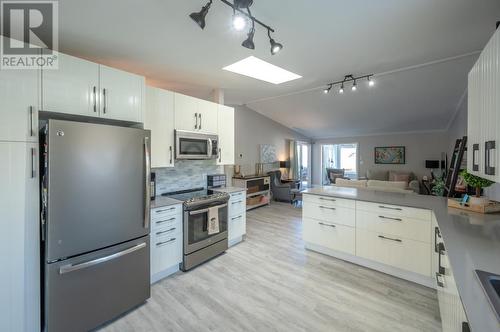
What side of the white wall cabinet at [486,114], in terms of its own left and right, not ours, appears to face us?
left

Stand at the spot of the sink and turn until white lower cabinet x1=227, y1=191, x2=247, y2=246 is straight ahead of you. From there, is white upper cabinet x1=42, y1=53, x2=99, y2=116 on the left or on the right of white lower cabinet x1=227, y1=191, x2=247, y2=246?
left

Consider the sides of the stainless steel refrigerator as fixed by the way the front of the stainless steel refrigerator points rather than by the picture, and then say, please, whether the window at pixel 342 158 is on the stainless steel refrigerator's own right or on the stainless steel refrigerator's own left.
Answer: on the stainless steel refrigerator's own left

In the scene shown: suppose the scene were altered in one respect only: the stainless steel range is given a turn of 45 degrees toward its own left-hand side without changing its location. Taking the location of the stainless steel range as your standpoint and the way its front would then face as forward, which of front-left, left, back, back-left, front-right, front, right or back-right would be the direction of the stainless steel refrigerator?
back-right

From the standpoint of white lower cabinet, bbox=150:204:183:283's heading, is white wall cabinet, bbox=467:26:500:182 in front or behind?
in front

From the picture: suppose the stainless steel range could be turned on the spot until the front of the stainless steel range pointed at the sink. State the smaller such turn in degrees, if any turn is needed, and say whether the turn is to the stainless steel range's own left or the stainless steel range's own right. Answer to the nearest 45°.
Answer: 0° — it already faces it

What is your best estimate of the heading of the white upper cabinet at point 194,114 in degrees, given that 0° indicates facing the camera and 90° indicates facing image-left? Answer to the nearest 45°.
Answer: approximately 315°

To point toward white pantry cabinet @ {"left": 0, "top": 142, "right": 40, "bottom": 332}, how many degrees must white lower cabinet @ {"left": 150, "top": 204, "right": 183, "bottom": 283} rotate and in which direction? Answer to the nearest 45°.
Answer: approximately 90° to its right

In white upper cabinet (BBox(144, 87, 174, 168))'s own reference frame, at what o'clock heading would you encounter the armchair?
The armchair is roughly at 9 o'clock from the white upper cabinet.

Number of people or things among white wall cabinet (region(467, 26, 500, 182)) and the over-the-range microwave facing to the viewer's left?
1

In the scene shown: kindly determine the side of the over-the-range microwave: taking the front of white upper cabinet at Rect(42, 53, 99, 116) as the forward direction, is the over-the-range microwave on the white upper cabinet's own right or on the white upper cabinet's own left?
on the white upper cabinet's own left

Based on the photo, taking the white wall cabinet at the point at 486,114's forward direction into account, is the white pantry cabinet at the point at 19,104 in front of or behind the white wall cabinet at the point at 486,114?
in front

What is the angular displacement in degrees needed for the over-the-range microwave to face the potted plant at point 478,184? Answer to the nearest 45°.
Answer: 0° — it already faces it

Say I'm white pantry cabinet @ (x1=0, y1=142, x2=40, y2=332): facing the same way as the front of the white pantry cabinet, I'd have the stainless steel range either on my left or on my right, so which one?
on my left

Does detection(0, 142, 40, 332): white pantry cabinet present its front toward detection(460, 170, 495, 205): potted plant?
yes
